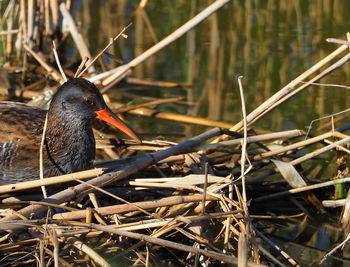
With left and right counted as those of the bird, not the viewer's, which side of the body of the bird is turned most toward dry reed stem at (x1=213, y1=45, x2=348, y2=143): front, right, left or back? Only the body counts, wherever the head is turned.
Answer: front

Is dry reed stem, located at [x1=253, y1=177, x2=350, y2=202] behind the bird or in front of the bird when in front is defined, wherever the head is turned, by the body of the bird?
in front

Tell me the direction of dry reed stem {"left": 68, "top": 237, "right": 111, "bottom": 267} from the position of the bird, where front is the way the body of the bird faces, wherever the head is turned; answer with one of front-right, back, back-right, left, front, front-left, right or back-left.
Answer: right

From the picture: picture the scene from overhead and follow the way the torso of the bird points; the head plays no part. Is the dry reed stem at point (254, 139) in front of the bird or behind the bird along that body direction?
in front

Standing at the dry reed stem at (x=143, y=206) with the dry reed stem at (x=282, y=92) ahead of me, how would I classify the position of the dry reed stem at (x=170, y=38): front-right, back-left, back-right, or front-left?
front-left

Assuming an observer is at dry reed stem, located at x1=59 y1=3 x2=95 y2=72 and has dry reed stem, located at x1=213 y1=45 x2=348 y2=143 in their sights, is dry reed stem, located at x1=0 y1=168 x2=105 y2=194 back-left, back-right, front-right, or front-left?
front-right

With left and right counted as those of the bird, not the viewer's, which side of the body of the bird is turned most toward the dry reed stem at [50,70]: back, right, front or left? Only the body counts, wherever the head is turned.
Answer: left

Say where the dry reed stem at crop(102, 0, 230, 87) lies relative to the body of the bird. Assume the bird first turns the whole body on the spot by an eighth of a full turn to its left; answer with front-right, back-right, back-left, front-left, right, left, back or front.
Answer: front

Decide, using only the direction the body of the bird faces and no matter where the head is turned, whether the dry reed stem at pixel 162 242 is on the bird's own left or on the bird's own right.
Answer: on the bird's own right

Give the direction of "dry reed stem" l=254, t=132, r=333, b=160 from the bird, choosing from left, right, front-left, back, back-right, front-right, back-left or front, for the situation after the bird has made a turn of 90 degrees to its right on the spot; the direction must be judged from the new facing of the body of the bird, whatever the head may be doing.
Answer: left

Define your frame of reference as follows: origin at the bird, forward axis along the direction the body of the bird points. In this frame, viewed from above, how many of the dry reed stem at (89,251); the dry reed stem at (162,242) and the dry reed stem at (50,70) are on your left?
1

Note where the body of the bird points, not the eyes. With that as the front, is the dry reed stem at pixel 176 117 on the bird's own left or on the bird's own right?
on the bird's own left

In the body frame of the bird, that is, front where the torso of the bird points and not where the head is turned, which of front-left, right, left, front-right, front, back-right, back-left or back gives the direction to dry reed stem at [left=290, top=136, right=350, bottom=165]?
front

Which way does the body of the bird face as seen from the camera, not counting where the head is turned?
to the viewer's right
